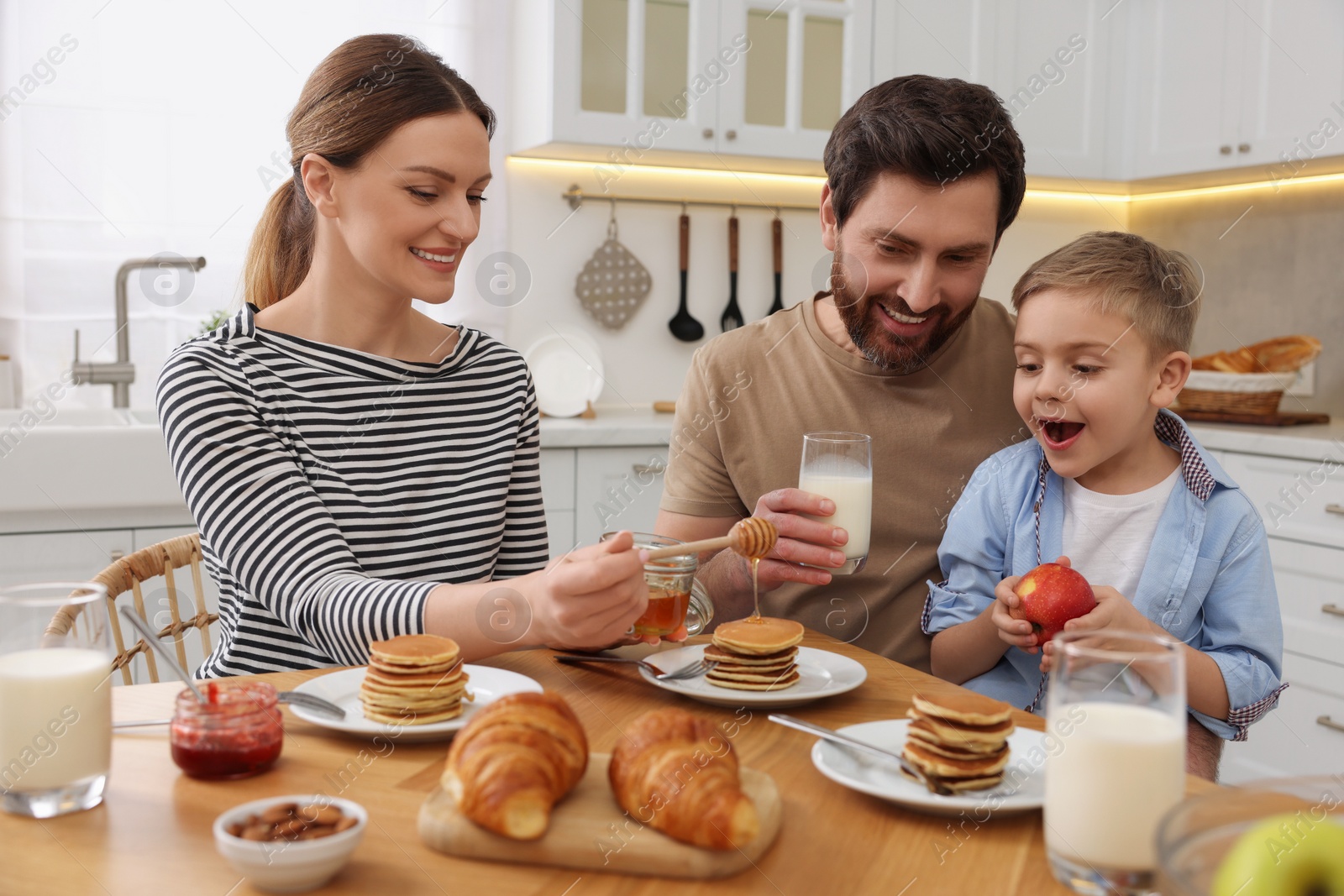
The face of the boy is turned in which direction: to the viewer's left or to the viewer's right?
to the viewer's left

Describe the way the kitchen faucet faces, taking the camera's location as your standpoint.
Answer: facing to the right of the viewer

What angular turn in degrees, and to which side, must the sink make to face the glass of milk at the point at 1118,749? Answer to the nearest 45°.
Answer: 0° — it already faces it

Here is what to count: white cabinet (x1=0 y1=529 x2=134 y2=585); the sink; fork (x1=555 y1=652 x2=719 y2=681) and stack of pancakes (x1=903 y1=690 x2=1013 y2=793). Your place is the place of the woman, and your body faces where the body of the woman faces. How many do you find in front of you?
2

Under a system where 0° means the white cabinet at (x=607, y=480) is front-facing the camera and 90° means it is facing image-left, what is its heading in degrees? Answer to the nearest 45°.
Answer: approximately 0°

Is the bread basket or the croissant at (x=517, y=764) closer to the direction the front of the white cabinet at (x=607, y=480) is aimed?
the croissant

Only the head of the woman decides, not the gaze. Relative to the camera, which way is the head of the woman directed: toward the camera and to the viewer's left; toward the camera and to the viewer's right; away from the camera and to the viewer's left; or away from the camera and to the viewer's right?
toward the camera and to the viewer's right

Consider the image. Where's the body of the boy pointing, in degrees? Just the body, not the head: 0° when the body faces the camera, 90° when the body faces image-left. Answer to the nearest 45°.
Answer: approximately 45°

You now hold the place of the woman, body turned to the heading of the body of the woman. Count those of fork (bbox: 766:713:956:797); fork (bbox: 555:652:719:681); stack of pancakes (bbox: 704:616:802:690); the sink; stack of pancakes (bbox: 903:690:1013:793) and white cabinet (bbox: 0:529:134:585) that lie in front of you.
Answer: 4
